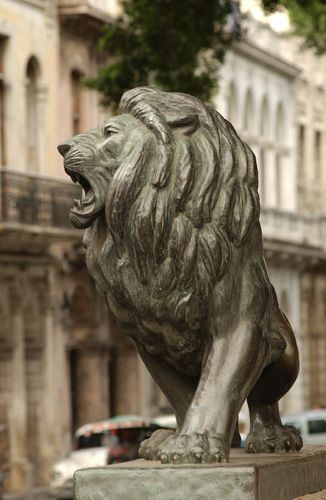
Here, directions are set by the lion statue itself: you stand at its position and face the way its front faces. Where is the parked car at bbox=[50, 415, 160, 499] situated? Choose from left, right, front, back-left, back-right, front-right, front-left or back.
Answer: back-right

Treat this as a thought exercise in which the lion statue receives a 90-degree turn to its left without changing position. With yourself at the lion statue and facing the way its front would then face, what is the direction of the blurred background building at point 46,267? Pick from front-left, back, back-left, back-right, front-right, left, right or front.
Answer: back-left

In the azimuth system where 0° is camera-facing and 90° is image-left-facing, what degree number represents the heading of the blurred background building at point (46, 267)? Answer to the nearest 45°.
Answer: approximately 315°

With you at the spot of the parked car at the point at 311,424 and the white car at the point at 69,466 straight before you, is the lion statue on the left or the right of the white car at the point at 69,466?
left

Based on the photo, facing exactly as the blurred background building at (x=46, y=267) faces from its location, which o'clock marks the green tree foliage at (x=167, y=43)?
The green tree foliage is roughly at 1 o'clock from the blurred background building.
